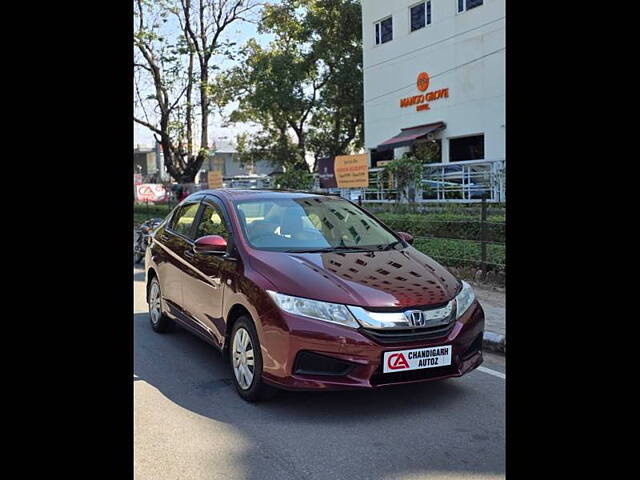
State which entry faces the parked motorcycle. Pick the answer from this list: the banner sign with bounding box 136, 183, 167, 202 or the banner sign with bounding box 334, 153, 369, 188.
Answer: the banner sign with bounding box 136, 183, 167, 202

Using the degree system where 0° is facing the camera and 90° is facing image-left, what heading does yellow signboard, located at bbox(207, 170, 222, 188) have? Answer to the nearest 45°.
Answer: approximately 0°

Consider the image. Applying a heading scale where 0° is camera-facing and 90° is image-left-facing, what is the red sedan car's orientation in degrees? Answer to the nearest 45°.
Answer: approximately 315°

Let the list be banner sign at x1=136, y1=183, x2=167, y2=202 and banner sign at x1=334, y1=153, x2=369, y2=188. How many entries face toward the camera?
2

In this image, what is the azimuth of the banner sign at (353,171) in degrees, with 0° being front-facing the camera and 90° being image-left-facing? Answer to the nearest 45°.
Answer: approximately 0°

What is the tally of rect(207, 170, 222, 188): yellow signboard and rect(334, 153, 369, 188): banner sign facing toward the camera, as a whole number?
2

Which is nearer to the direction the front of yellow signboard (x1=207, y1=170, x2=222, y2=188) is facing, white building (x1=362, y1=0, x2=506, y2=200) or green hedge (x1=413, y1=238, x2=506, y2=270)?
the green hedge
